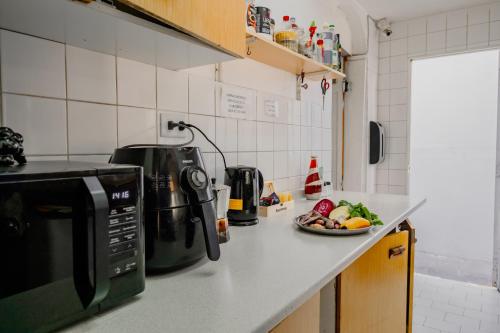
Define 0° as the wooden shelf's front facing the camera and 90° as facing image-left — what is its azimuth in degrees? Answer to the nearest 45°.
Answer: approximately 315°

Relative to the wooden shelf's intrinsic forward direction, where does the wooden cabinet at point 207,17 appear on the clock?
The wooden cabinet is roughly at 2 o'clock from the wooden shelf.
